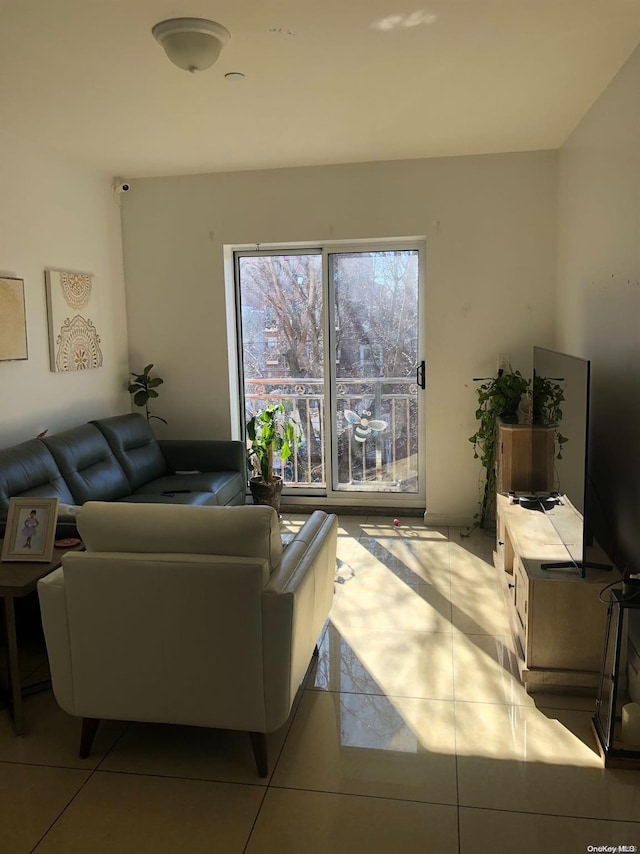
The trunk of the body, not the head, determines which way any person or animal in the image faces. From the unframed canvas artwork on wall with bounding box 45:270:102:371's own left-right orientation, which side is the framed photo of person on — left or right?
on its right

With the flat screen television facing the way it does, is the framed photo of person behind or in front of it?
in front

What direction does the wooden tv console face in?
to the viewer's left

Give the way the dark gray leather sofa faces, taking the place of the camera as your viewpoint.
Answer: facing the viewer and to the right of the viewer

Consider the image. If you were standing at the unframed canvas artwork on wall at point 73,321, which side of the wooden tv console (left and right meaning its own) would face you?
front

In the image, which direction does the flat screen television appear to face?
to the viewer's left

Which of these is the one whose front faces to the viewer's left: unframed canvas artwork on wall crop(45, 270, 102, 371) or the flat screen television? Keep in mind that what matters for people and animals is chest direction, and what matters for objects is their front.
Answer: the flat screen television

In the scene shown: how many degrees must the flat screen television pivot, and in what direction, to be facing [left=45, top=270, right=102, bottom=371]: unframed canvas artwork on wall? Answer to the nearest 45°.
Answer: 0° — it already faces it

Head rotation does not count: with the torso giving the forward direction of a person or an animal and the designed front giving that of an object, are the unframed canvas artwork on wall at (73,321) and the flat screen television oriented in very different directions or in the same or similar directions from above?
very different directions

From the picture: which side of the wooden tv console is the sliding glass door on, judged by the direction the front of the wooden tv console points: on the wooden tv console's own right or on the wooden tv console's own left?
on the wooden tv console's own right

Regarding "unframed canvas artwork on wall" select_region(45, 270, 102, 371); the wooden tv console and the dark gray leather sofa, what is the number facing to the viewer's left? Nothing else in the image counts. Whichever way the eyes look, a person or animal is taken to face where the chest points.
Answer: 1

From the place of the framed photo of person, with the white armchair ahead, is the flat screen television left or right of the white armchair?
left

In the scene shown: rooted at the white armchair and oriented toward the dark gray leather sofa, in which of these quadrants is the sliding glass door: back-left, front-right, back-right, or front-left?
front-right

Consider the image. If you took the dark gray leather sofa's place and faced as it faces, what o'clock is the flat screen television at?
The flat screen television is roughly at 12 o'clock from the dark gray leather sofa.

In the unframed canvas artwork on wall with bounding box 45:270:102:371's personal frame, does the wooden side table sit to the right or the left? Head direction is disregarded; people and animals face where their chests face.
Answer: on its right
